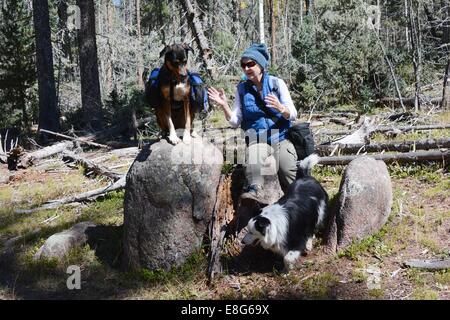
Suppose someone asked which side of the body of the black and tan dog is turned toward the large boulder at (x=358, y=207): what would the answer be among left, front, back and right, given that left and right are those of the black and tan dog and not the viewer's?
left

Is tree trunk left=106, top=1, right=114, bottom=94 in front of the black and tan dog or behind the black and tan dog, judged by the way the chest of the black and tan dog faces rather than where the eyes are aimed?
behind

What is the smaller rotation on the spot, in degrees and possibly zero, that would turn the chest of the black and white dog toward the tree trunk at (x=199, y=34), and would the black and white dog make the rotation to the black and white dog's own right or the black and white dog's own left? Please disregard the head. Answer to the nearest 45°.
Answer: approximately 135° to the black and white dog's own right

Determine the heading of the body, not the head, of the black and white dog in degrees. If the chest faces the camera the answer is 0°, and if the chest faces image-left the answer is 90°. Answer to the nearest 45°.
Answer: approximately 45°

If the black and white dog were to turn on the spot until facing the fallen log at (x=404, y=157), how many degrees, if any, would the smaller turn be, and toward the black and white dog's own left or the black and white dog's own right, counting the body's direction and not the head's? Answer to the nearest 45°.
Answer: approximately 180°

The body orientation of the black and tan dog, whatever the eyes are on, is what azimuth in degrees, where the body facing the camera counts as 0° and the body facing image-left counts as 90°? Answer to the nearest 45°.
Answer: approximately 0°
